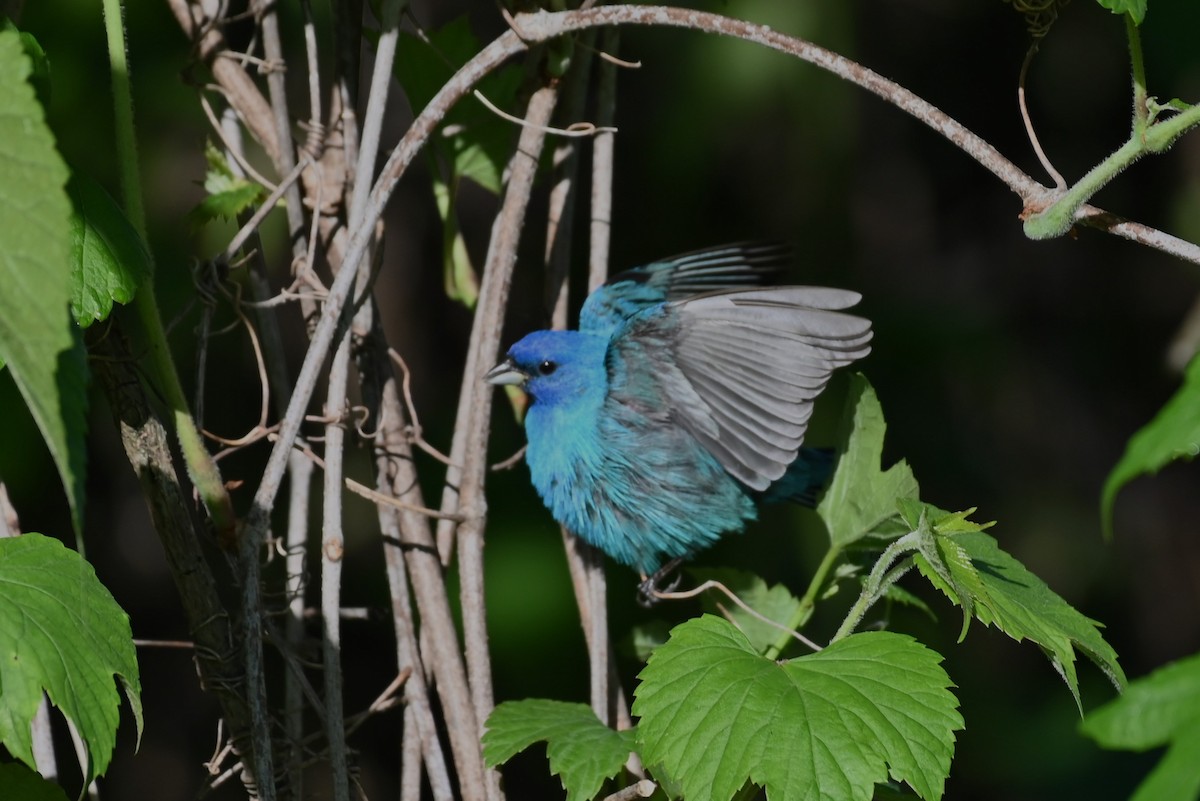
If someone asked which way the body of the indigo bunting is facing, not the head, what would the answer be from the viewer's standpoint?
to the viewer's left

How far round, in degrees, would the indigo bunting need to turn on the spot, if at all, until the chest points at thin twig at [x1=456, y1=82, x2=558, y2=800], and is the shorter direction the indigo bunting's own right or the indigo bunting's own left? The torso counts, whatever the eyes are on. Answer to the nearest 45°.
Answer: approximately 45° to the indigo bunting's own left

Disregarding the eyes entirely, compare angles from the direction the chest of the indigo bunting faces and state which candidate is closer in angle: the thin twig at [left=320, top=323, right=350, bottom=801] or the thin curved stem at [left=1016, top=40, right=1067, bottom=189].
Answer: the thin twig

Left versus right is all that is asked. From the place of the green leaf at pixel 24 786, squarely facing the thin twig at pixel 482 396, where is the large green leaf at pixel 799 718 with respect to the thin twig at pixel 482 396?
right
